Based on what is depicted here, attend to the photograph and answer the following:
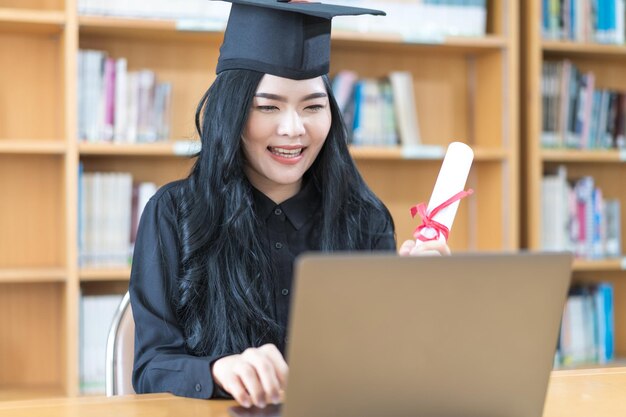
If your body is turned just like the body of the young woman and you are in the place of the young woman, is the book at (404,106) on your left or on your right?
on your left

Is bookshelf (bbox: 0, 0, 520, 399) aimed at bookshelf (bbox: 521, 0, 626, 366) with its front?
no

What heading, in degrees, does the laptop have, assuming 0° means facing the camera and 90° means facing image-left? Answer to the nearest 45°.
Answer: approximately 135°

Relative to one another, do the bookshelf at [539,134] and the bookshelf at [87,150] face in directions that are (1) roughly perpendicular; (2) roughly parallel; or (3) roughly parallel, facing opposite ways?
roughly parallel

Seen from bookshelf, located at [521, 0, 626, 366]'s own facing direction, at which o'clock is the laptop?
The laptop is roughly at 12 o'clock from the bookshelf.

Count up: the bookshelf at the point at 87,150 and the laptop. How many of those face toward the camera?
1

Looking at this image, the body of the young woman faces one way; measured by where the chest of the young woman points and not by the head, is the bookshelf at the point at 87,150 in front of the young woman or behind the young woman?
behind

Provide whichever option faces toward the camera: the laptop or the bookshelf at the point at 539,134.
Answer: the bookshelf

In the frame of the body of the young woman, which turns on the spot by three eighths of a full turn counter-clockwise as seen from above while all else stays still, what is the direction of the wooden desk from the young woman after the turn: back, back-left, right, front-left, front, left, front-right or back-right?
back

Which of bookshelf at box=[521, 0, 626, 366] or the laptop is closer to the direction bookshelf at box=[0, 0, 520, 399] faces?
the laptop

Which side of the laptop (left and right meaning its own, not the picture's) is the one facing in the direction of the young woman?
front

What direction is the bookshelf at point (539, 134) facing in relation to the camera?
toward the camera

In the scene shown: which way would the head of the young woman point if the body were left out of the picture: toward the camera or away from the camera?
toward the camera

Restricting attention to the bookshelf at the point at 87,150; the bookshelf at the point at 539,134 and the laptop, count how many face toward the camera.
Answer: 2

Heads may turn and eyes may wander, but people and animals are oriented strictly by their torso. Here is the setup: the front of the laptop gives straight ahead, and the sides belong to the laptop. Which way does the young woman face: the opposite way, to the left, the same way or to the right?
the opposite way

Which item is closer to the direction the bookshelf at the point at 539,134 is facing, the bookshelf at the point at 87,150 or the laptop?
the laptop

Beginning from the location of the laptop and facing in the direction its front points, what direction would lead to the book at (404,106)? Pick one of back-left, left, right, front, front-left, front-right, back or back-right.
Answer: front-right

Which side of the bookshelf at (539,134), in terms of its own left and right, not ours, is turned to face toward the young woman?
front

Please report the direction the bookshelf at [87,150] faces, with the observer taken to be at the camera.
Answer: facing the viewer

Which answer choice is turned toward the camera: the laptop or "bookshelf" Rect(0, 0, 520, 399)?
the bookshelf
